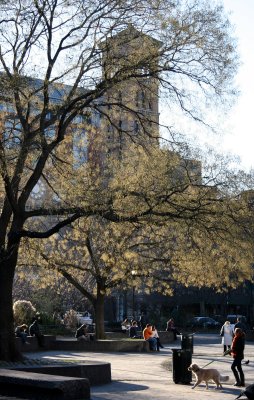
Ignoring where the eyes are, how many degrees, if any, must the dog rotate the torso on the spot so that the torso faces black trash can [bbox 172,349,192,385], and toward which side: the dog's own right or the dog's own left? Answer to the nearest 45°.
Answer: approximately 45° to the dog's own right

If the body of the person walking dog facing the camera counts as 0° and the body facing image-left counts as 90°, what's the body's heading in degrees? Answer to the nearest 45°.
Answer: approximately 90°

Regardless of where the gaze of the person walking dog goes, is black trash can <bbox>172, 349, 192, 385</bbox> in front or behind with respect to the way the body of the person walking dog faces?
in front

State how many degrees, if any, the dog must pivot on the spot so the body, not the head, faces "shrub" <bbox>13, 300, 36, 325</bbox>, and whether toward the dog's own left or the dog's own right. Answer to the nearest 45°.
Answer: approximately 45° to the dog's own right

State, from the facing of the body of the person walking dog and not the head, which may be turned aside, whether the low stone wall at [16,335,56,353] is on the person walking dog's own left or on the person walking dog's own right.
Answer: on the person walking dog's own right

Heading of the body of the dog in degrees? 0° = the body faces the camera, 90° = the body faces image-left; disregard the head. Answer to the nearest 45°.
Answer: approximately 90°

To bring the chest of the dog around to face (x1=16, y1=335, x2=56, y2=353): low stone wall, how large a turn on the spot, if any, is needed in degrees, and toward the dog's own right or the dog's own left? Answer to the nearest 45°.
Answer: approximately 45° to the dog's own right

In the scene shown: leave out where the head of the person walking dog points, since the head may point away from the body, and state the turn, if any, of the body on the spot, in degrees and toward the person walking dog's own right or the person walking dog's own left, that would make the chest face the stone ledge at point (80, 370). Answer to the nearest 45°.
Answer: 0° — they already face it

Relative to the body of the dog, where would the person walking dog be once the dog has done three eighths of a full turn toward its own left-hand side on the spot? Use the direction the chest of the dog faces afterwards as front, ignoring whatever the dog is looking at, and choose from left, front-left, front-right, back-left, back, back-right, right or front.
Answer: left
